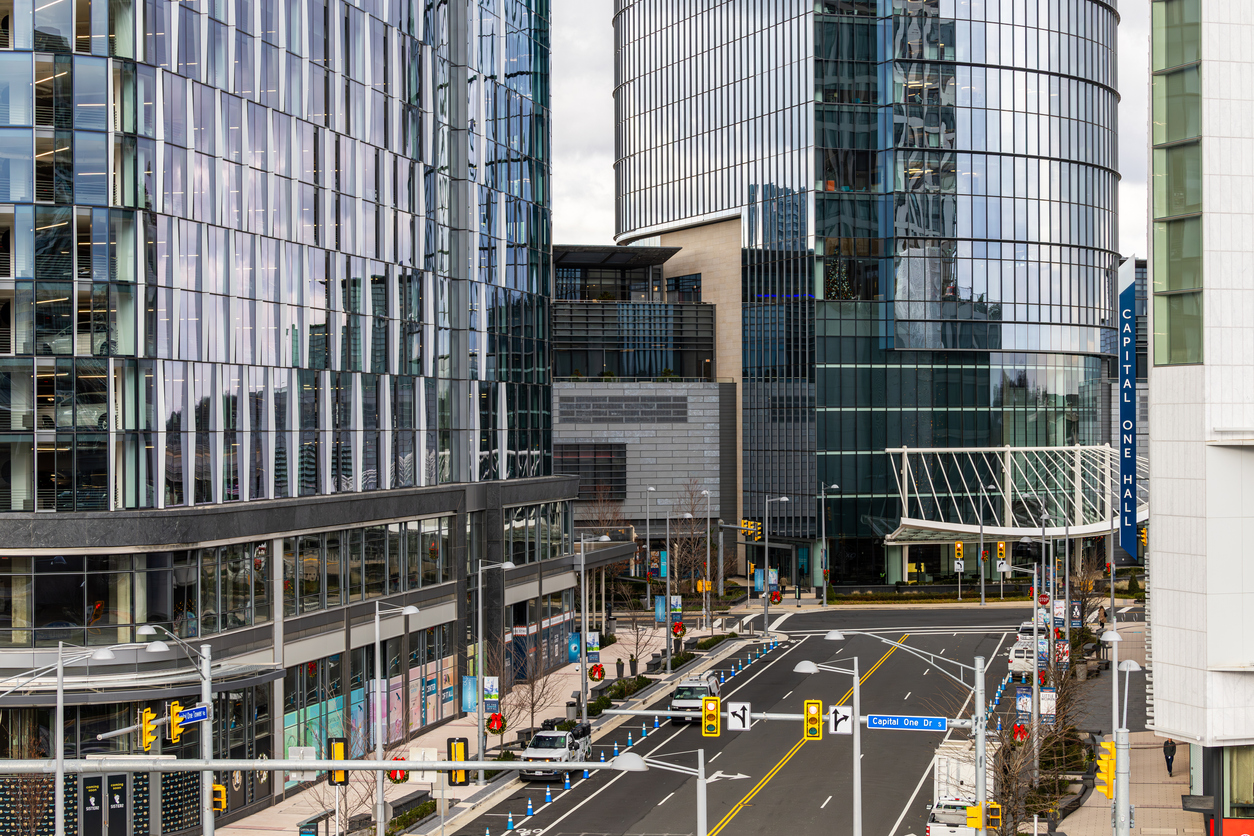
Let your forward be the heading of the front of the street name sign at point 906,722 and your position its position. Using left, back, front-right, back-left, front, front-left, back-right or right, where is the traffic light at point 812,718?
front-right

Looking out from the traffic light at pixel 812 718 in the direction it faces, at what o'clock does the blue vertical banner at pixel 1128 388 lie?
The blue vertical banner is roughly at 7 o'clock from the traffic light.

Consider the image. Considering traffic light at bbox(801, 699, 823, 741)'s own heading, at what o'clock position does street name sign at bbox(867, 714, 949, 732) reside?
The street name sign is roughly at 8 o'clock from the traffic light.

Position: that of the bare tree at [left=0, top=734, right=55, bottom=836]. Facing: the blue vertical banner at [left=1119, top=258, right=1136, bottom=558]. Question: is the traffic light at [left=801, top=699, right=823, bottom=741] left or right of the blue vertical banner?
right
